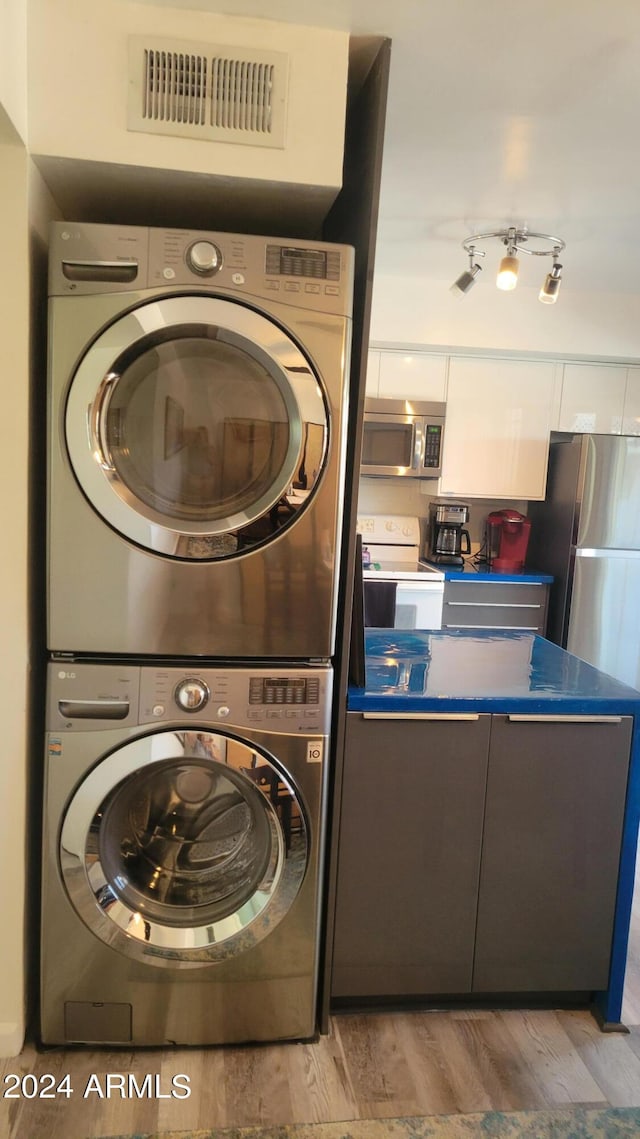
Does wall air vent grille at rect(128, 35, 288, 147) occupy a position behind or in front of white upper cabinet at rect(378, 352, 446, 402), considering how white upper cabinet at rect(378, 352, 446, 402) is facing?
in front

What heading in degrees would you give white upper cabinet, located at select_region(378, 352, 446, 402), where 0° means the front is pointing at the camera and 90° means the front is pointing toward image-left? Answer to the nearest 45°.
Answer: approximately 0°

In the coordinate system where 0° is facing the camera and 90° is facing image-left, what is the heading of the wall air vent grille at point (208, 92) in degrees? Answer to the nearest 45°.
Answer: approximately 0°

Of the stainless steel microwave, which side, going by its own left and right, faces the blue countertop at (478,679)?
front

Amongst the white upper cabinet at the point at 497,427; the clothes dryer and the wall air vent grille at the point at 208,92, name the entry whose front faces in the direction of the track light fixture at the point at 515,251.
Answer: the white upper cabinet
